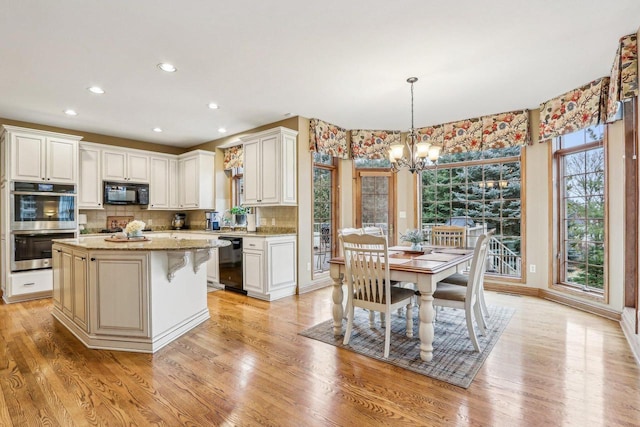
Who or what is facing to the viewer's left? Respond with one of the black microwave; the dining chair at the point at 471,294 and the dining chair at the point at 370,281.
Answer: the dining chair at the point at 471,294

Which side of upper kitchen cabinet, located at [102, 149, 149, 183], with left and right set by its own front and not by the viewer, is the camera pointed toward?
front

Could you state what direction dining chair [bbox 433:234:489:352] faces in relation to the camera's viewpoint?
facing to the left of the viewer

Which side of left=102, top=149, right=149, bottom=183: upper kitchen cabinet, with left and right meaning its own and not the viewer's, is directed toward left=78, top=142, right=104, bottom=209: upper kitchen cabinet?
right

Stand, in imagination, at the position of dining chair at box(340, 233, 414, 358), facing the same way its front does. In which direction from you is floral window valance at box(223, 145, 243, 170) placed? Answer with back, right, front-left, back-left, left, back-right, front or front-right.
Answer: left

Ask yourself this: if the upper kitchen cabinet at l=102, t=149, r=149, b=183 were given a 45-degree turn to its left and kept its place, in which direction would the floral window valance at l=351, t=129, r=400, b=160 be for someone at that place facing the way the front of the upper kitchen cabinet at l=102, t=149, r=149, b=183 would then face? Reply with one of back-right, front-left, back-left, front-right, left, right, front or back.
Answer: front

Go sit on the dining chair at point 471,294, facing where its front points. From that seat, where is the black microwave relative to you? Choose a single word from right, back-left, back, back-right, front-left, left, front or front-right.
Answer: front

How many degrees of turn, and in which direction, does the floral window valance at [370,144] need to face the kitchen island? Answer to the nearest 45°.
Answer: approximately 45° to its right

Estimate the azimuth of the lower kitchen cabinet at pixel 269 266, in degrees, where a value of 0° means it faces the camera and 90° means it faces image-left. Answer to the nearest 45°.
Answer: approximately 45°

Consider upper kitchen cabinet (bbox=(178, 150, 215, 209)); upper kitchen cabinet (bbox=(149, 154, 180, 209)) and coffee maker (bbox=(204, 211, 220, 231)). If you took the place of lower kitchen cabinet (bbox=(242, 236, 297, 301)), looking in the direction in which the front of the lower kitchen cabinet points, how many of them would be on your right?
3

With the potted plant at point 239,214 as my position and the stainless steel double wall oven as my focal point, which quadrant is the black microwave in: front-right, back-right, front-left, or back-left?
front-right

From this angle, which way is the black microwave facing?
toward the camera

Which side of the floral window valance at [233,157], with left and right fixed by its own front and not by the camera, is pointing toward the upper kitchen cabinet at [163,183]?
right

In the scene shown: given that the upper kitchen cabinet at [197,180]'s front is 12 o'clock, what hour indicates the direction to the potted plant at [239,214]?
The potted plant is roughly at 9 o'clock from the upper kitchen cabinet.

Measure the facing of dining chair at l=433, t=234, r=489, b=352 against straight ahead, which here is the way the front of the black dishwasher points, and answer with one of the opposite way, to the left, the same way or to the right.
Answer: to the right

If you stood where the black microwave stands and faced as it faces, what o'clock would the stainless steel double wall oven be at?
The stainless steel double wall oven is roughly at 2 o'clock from the black microwave.

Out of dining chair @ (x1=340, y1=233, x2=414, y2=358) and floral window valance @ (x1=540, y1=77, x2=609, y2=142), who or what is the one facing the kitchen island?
the floral window valance

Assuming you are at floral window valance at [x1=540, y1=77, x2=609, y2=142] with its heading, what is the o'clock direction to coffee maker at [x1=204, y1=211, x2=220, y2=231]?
The coffee maker is roughly at 1 o'clock from the floral window valance.

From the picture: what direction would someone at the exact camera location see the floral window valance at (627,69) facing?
facing the viewer and to the left of the viewer

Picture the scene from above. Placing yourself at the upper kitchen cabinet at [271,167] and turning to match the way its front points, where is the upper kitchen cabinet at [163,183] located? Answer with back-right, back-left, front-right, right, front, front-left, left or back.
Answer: right

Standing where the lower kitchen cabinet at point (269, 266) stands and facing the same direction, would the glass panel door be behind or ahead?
behind

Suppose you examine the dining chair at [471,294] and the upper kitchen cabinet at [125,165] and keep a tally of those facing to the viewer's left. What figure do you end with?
1

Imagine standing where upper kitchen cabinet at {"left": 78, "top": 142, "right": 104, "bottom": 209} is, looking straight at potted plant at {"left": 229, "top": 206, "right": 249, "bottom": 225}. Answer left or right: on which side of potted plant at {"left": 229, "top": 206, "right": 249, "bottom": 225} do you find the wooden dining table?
right

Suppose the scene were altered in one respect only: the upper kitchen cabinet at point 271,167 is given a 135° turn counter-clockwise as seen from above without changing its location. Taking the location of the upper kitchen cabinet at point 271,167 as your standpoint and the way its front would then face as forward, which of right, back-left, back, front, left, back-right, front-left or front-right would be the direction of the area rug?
front-right

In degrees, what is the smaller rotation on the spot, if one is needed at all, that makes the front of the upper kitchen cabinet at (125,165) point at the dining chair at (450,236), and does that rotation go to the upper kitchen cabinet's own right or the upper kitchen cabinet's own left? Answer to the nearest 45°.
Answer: approximately 45° to the upper kitchen cabinet's own left
